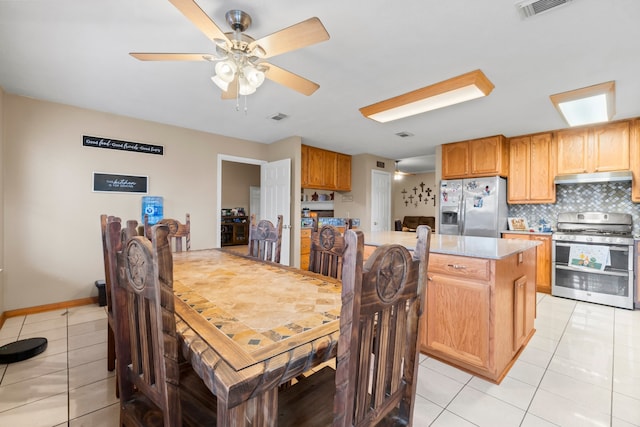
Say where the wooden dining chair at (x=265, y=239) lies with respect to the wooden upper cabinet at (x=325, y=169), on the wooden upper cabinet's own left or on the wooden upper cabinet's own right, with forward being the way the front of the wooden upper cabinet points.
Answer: on the wooden upper cabinet's own right

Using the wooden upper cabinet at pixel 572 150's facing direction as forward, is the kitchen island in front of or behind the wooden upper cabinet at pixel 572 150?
in front

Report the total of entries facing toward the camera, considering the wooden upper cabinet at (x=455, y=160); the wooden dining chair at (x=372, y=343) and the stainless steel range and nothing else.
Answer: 2

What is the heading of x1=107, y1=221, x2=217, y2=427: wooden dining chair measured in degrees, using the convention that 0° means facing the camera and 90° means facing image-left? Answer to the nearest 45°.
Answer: approximately 225°

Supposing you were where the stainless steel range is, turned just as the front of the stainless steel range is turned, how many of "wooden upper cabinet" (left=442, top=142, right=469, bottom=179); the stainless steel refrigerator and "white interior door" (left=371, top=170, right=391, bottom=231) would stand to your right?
3

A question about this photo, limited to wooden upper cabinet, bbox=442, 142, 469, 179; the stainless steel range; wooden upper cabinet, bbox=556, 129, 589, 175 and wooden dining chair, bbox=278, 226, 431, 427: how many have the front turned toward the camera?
3

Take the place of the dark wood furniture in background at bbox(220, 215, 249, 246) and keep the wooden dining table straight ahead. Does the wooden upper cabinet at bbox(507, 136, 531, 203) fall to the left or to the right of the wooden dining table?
left

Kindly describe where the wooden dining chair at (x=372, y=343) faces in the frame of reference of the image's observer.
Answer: facing away from the viewer and to the left of the viewer

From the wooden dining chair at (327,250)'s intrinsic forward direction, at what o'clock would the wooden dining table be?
The wooden dining table is roughly at 11 o'clock from the wooden dining chair.

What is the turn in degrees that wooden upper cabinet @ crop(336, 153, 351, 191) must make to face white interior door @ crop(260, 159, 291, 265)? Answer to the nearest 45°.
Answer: approximately 90° to its right
